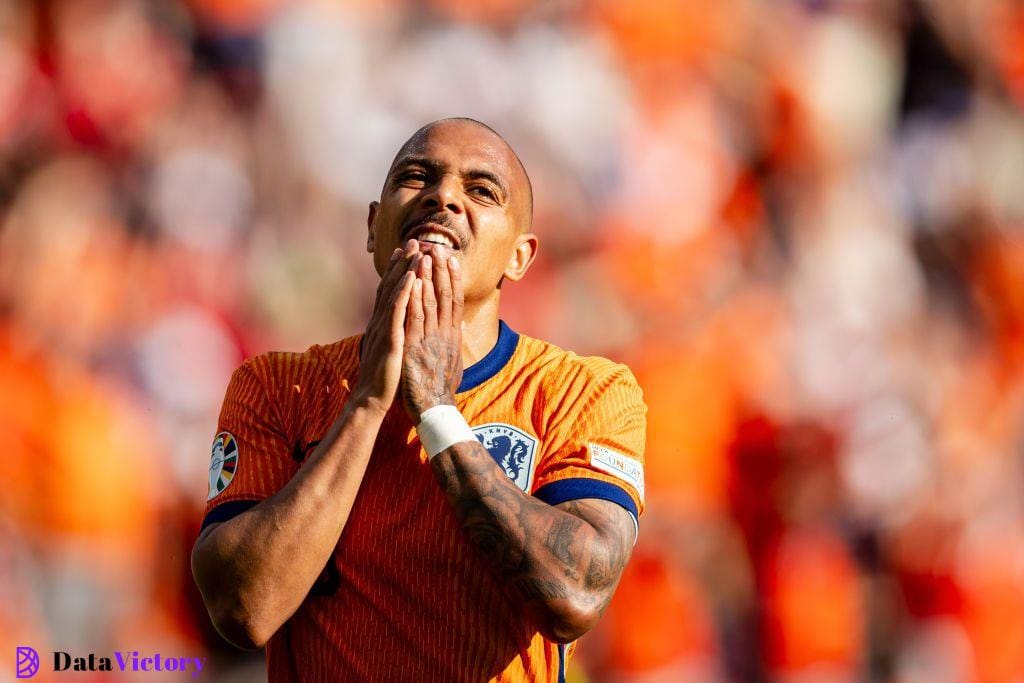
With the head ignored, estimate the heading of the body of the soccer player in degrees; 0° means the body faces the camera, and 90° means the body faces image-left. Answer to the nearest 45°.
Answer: approximately 0°
